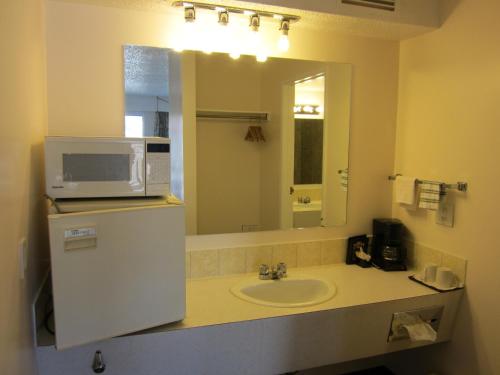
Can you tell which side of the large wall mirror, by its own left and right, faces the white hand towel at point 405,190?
left

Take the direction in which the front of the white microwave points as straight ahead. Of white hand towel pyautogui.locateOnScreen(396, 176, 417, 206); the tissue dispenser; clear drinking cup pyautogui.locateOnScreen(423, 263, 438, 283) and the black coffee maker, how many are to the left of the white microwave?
4

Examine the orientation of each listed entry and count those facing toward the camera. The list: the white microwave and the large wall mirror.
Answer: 2

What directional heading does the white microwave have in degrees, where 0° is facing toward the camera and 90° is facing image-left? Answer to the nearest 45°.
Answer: approximately 0°

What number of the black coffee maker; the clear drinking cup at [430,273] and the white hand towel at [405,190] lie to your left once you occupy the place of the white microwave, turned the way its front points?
3

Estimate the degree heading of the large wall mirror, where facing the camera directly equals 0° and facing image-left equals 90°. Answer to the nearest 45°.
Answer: approximately 0°

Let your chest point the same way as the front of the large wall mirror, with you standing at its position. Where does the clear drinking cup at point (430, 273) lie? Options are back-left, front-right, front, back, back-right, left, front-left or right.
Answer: left

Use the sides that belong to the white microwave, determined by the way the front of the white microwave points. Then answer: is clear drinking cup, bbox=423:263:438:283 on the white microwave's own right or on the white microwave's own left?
on the white microwave's own left

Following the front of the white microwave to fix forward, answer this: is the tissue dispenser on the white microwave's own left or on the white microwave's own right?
on the white microwave's own left

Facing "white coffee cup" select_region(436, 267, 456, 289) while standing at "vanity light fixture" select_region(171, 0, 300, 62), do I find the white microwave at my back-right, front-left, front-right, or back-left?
back-right

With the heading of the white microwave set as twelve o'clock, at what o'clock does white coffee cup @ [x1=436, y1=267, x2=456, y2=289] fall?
The white coffee cup is roughly at 9 o'clock from the white microwave.
